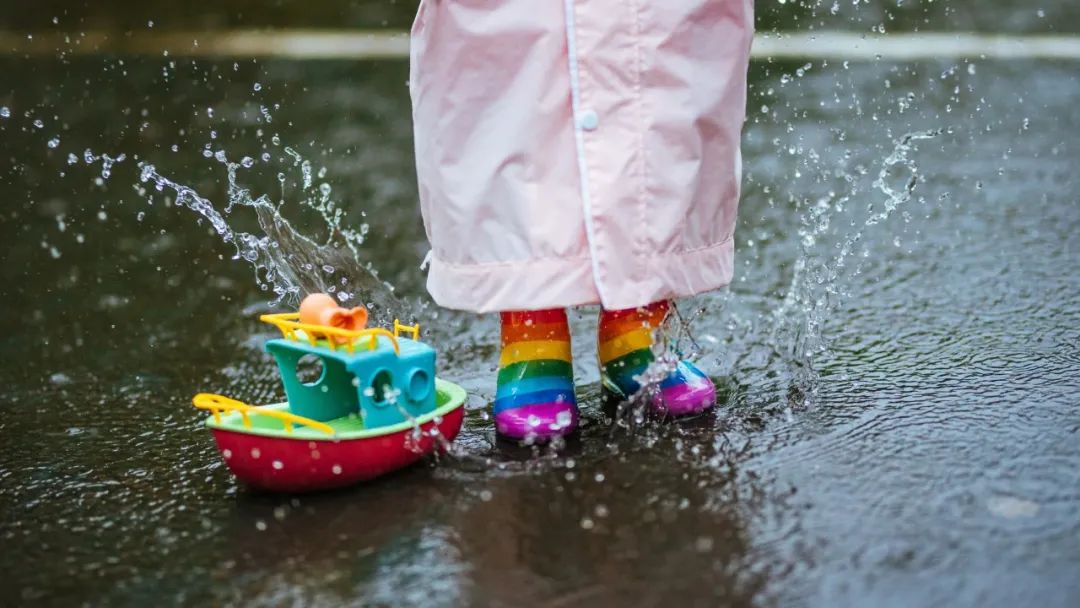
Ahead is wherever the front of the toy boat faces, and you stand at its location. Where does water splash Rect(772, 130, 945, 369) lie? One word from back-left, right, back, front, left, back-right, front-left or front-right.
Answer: back

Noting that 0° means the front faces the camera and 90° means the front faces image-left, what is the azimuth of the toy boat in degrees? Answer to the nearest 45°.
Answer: approximately 45°

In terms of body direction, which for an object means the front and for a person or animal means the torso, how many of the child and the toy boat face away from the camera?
0

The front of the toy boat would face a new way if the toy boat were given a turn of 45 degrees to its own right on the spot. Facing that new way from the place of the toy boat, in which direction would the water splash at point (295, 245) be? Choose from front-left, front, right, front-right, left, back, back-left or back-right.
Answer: right

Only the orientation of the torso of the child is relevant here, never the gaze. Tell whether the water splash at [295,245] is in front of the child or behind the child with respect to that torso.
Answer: behind
